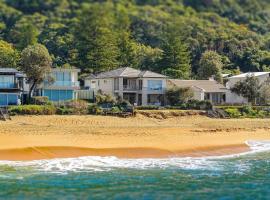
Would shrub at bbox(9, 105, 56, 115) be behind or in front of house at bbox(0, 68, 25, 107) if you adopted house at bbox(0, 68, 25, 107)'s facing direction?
in front

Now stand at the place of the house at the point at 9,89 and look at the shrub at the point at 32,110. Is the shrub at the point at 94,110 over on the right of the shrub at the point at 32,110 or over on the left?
left

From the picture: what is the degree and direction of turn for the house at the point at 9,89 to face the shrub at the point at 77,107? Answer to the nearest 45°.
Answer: approximately 45° to its left

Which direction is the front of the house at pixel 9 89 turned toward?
toward the camera

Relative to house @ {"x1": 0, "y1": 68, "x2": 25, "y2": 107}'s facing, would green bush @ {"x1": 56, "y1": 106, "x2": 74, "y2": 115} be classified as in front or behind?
in front

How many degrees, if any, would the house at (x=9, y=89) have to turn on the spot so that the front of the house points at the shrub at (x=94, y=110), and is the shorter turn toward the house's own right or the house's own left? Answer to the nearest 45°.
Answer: approximately 45° to the house's own left

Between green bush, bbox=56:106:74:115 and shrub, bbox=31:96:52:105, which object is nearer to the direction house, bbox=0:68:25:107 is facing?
the green bush

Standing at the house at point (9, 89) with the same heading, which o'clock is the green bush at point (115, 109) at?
The green bush is roughly at 10 o'clock from the house.
